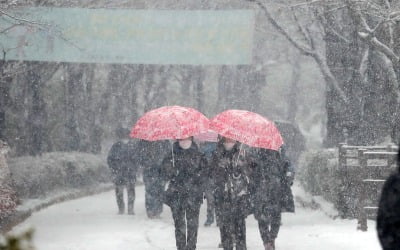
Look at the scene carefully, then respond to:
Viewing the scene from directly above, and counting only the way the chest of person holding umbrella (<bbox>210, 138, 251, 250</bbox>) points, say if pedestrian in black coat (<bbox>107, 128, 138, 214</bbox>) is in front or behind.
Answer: behind

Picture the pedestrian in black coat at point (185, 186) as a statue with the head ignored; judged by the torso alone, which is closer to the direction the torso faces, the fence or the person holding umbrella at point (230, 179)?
the person holding umbrella

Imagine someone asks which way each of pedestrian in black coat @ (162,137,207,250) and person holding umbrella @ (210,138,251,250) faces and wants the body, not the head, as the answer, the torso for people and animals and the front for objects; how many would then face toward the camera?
2

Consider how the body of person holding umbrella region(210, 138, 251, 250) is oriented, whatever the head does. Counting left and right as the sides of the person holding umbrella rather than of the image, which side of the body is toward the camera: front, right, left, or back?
front

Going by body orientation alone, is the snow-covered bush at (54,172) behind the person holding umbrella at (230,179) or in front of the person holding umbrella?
behind

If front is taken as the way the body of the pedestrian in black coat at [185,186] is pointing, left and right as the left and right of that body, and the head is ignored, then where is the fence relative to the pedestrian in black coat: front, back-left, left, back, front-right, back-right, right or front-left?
back-left

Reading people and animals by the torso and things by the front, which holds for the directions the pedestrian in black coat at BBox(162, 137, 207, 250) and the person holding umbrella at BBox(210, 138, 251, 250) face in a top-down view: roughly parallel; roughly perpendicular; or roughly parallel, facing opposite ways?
roughly parallel

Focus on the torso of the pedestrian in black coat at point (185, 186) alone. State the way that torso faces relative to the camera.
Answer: toward the camera

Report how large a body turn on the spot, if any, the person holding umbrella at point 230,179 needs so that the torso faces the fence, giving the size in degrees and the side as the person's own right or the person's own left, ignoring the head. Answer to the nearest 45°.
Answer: approximately 135° to the person's own left

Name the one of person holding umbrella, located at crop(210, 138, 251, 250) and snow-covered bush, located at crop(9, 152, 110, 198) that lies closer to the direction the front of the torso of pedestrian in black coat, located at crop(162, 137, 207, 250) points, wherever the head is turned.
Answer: the person holding umbrella
